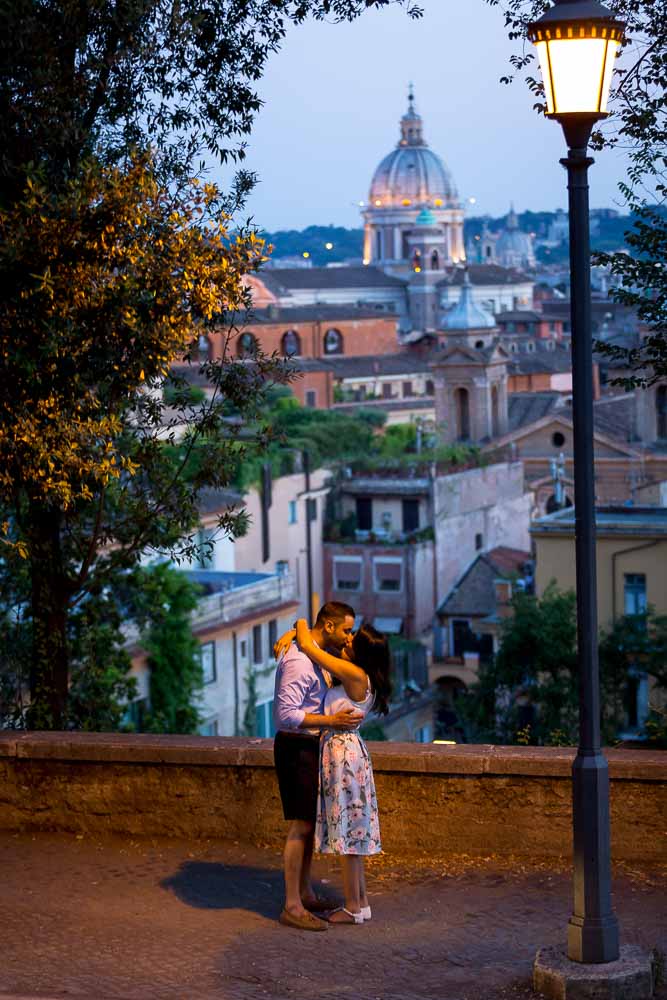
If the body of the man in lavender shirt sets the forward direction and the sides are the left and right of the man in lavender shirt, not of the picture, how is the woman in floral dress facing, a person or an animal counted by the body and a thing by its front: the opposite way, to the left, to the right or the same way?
the opposite way

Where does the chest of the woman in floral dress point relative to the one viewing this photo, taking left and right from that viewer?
facing to the left of the viewer

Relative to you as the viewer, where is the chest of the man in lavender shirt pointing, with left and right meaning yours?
facing to the right of the viewer

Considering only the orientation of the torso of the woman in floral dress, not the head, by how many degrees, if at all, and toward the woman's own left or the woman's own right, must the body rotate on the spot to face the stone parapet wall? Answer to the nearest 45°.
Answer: approximately 90° to the woman's own right

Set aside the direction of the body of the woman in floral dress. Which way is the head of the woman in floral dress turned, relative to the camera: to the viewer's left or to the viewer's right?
to the viewer's left

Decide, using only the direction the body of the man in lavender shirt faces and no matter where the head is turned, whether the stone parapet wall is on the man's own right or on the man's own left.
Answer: on the man's own left

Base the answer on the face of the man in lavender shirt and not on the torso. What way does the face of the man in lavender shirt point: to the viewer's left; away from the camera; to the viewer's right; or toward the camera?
to the viewer's right
